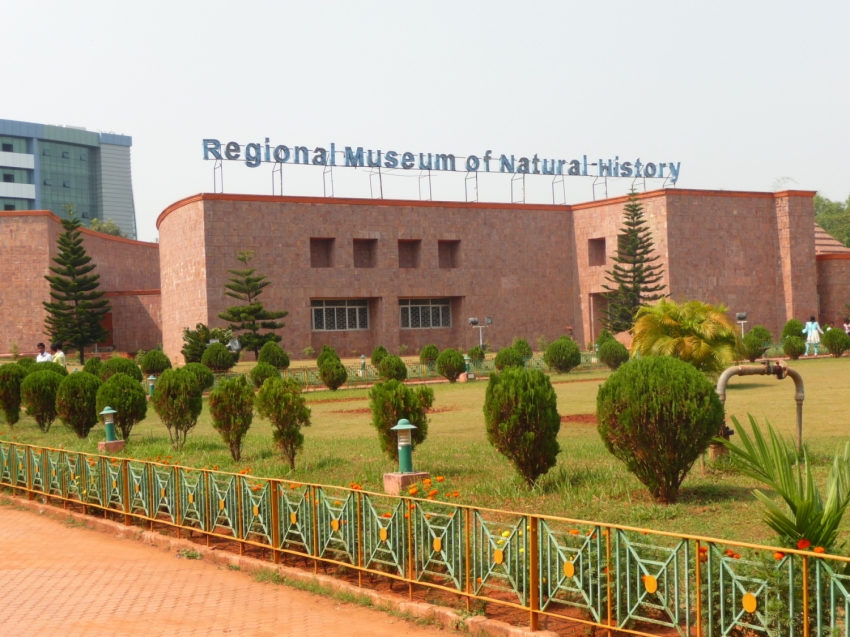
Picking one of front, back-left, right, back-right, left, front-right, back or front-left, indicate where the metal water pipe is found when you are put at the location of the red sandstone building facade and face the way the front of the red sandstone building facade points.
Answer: front

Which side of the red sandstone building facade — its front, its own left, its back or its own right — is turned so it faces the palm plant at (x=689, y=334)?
front

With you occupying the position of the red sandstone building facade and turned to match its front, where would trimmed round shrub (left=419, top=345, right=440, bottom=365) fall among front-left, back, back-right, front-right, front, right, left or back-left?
front

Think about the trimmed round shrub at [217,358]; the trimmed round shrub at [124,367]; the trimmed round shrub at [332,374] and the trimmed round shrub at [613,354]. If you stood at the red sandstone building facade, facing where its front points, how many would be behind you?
0

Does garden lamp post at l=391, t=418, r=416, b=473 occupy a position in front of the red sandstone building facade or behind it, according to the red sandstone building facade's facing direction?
in front

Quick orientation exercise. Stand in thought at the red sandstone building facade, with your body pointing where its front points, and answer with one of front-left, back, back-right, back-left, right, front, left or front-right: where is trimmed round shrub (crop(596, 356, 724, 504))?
front

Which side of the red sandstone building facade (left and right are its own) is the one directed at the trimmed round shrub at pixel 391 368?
front

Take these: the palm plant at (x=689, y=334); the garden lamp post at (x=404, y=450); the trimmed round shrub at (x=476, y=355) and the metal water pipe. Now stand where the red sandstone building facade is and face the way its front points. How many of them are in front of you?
4

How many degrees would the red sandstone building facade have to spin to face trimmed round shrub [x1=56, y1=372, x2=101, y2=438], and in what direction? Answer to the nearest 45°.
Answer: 0° — it already faces it

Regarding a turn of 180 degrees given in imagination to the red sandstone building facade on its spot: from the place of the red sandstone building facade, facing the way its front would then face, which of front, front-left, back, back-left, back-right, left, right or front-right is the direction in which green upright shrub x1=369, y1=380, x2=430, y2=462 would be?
back

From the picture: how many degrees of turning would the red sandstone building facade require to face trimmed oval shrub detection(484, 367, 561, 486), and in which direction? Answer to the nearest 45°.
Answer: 0° — it already faces it

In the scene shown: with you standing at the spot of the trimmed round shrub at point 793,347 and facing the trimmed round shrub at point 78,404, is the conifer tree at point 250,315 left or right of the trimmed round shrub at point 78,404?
right

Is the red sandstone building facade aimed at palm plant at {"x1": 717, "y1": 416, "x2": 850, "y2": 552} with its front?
yes

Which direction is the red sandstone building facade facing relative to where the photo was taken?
toward the camera

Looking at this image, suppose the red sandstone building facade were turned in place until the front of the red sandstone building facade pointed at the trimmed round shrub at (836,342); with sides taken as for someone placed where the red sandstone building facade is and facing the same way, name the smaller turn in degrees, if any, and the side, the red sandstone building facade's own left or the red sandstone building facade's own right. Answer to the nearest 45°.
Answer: approximately 45° to the red sandstone building facade's own left

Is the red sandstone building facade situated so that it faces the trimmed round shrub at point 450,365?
yes

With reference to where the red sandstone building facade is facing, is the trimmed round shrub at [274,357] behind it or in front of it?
in front

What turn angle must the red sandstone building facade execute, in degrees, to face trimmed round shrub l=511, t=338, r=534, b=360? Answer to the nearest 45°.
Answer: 0° — it already faces it
